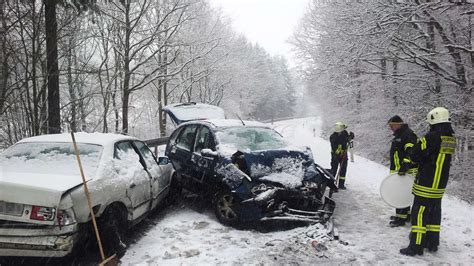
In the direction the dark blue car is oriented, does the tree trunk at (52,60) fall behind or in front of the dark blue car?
behind

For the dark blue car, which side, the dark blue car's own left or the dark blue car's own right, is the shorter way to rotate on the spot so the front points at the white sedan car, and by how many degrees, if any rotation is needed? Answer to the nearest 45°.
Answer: approximately 90° to the dark blue car's own right

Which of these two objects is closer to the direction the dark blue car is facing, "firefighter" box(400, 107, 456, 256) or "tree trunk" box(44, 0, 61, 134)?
the firefighter
